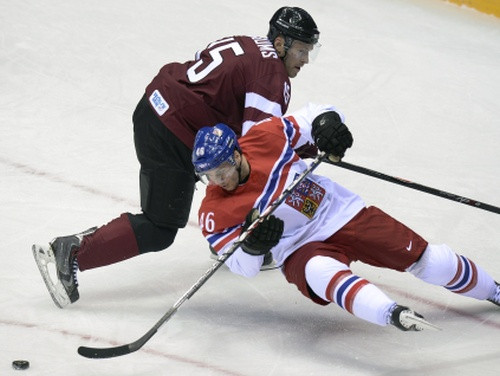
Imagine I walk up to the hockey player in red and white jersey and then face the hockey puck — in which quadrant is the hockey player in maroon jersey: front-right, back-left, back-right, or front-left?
front-right

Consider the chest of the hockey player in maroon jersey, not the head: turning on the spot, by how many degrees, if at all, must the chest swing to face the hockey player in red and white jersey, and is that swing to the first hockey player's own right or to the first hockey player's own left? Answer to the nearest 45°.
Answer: approximately 45° to the first hockey player's own right

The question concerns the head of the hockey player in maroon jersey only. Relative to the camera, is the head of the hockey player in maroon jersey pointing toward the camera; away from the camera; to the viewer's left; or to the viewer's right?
to the viewer's right

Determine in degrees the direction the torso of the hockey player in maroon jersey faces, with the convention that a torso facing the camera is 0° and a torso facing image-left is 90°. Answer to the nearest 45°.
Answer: approximately 270°
